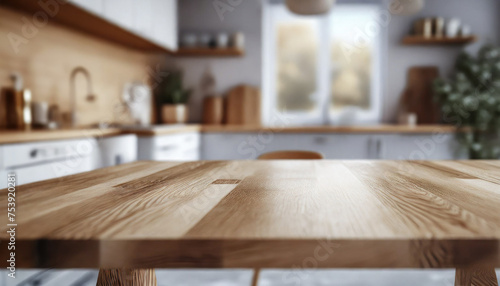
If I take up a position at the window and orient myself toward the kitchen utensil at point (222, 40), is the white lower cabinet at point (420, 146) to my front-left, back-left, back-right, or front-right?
back-left

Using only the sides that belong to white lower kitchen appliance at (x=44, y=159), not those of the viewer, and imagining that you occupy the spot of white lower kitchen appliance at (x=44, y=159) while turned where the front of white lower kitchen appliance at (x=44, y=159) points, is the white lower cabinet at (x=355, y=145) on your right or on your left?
on your left

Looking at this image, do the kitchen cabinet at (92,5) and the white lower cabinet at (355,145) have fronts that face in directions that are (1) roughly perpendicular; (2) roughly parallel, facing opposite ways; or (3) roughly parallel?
roughly perpendicular

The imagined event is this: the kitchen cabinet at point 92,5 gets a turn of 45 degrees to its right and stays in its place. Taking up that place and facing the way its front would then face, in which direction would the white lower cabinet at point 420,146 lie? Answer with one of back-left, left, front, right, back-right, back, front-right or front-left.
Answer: left

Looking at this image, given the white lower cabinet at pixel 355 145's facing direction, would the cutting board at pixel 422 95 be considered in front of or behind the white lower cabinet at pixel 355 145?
behind

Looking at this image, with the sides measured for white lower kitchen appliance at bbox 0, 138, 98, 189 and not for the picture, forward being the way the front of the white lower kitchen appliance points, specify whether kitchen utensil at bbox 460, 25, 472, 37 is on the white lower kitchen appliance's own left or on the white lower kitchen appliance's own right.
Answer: on the white lower kitchen appliance's own left

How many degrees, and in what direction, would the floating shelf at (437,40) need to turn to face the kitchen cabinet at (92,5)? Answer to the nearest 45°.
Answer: approximately 45° to its right

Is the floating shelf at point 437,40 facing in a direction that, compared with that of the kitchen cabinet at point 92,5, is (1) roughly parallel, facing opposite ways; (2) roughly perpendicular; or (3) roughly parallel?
roughly perpendicular

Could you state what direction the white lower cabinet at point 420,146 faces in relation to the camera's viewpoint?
facing the viewer

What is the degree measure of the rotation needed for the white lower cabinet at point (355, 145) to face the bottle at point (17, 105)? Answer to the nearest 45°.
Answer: approximately 45° to its right

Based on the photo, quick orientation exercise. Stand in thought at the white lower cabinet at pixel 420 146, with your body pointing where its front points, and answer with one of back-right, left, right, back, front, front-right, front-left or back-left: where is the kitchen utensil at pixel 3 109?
front-right

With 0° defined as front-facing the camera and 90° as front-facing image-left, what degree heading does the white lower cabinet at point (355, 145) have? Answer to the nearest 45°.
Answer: approximately 0°

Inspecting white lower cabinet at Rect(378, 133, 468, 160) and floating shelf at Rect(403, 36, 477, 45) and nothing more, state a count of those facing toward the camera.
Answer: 2

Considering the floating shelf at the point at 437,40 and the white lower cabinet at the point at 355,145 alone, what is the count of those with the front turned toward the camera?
2

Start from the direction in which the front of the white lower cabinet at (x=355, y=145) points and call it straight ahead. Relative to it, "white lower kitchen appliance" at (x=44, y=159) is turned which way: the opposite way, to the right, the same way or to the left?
to the left

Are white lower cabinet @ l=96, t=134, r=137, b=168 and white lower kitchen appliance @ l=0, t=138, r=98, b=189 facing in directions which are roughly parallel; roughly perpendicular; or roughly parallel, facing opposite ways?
roughly parallel

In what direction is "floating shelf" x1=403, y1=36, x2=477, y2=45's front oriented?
toward the camera

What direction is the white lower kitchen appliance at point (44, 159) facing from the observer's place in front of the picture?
facing the viewer and to the right of the viewer
